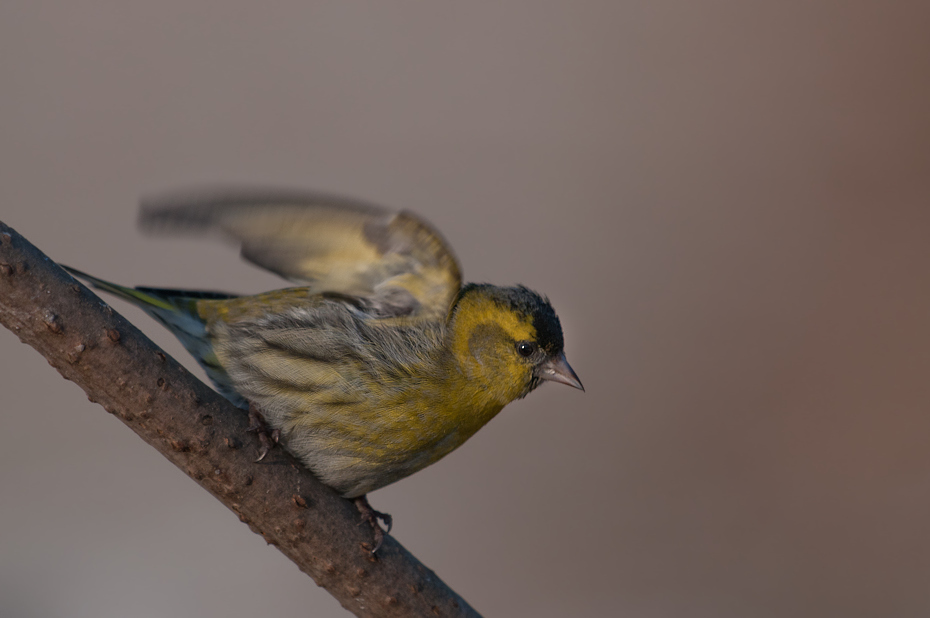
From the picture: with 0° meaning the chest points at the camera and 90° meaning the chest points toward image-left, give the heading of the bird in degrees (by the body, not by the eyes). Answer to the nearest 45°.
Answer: approximately 270°
